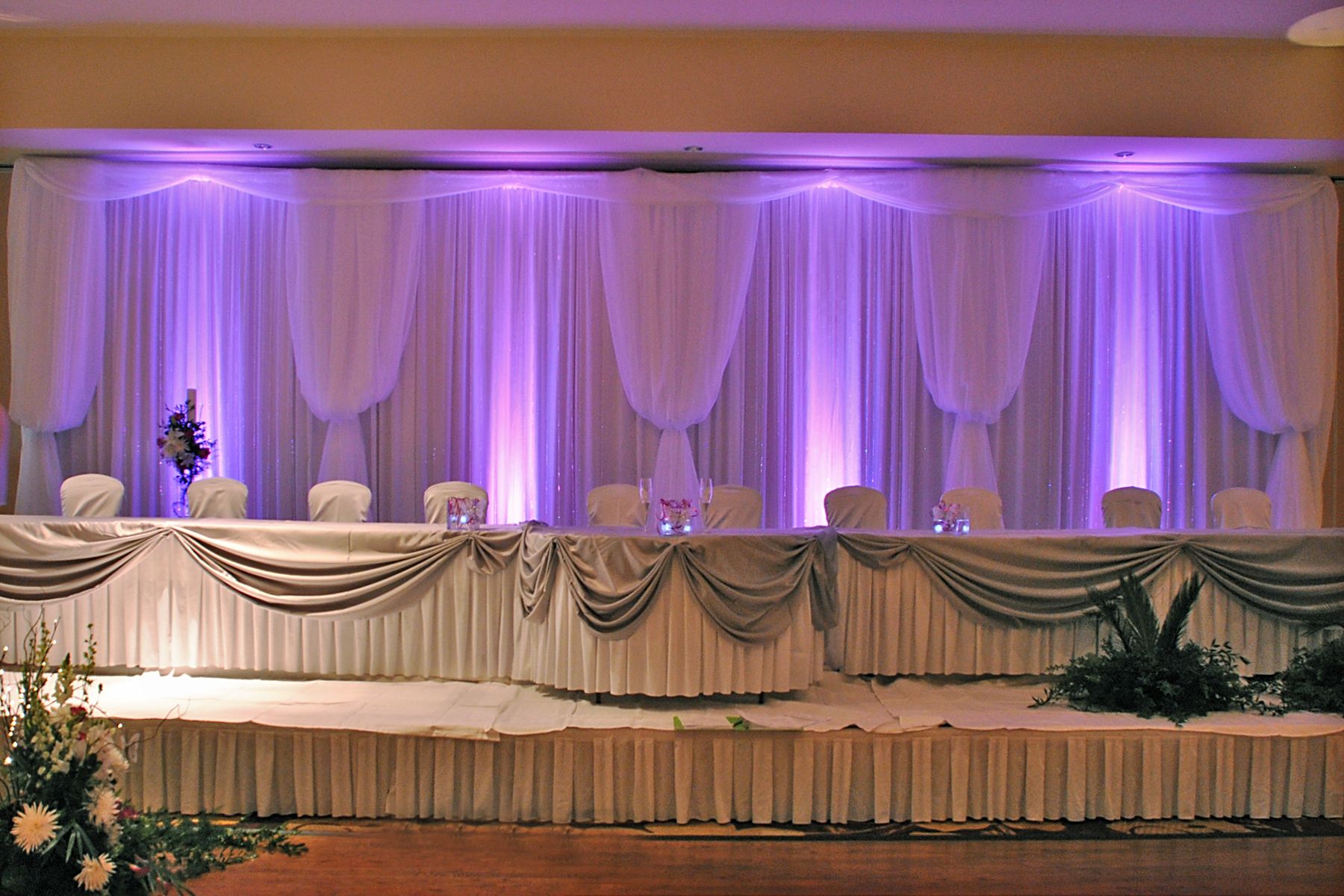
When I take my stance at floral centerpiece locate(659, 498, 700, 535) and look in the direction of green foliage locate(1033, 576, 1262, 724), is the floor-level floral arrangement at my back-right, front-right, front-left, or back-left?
back-right

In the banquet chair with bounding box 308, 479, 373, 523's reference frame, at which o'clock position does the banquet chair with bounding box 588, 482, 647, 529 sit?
the banquet chair with bounding box 588, 482, 647, 529 is roughly at 10 o'clock from the banquet chair with bounding box 308, 479, 373, 523.

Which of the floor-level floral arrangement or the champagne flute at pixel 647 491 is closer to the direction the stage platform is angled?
the floor-level floral arrangement

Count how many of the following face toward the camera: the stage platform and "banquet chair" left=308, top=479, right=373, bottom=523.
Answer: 2

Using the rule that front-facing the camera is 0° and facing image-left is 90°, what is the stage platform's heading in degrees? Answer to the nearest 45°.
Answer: approximately 0°

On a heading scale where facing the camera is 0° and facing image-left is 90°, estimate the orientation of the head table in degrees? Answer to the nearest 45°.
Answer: approximately 0°
